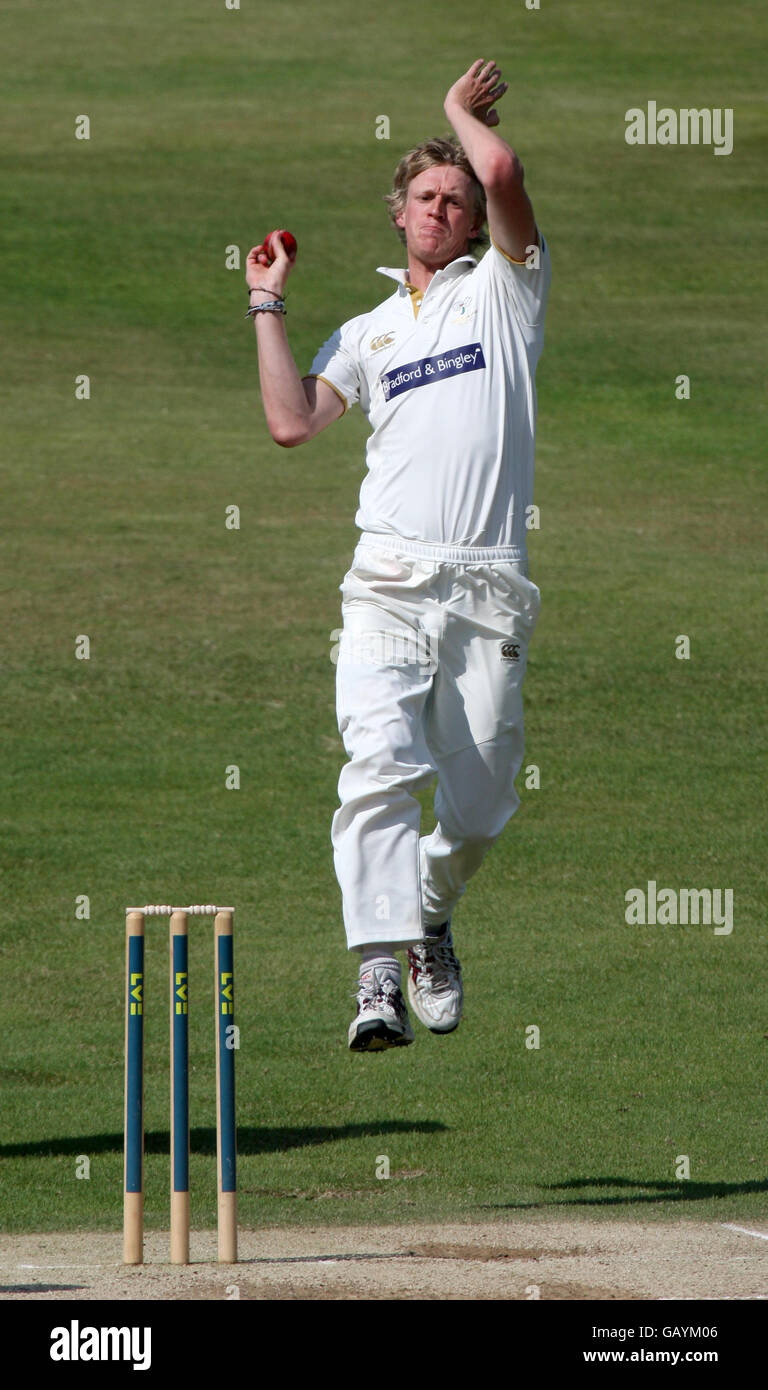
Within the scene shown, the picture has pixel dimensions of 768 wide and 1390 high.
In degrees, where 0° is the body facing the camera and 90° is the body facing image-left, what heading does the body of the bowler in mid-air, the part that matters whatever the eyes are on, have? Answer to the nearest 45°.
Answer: approximately 0°
